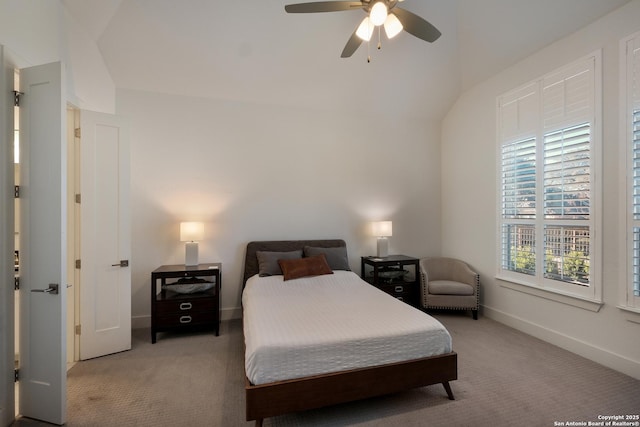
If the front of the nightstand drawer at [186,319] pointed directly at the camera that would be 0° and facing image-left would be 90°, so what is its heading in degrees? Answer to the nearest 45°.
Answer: approximately 0°

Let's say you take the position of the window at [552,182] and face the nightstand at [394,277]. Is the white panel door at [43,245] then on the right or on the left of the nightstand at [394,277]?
left

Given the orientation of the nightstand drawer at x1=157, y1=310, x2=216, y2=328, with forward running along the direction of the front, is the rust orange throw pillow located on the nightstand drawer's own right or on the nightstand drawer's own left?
on the nightstand drawer's own left

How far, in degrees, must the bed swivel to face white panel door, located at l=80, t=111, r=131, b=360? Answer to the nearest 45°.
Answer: approximately 135° to its right

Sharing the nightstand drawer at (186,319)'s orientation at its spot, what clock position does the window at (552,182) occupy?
The window is roughly at 10 o'clock from the nightstand drawer.

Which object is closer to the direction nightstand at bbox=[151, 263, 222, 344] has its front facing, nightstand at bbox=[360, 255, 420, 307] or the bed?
the bed

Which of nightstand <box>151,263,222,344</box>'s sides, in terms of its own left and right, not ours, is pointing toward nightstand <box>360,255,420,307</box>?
left
